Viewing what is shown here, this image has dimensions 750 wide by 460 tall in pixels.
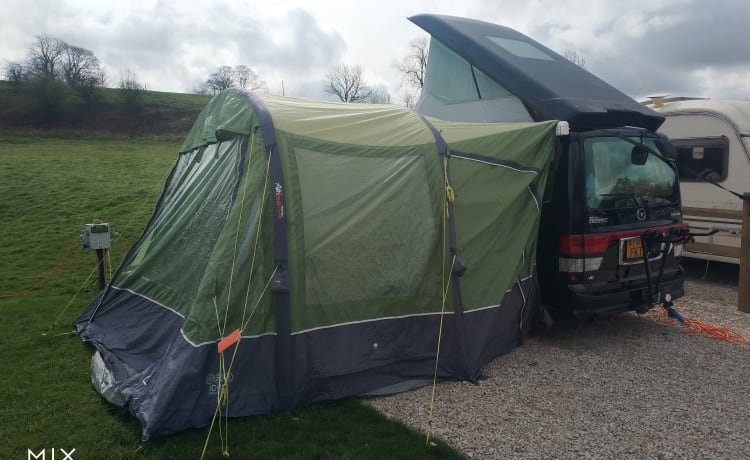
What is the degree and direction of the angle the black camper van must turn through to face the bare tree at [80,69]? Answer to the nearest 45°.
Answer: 0° — it already faces it

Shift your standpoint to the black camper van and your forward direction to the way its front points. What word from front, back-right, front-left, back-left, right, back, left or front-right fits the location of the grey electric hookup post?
front-left

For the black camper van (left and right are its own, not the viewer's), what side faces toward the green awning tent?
left

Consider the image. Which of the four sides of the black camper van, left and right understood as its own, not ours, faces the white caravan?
right

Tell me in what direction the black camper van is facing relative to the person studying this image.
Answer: facing away from the viewer and to the left of the viewer

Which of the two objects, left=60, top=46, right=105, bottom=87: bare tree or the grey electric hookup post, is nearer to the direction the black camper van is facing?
the bare tree

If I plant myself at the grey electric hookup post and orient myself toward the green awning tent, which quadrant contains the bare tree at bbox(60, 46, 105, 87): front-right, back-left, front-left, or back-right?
back-left

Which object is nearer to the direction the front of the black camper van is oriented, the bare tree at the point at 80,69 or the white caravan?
the bare tree

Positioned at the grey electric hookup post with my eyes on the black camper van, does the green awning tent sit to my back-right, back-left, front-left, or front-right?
front-right

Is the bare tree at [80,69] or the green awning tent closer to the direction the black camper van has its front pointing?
the bare tree

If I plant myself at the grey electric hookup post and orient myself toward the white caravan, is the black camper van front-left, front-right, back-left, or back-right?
front-right
